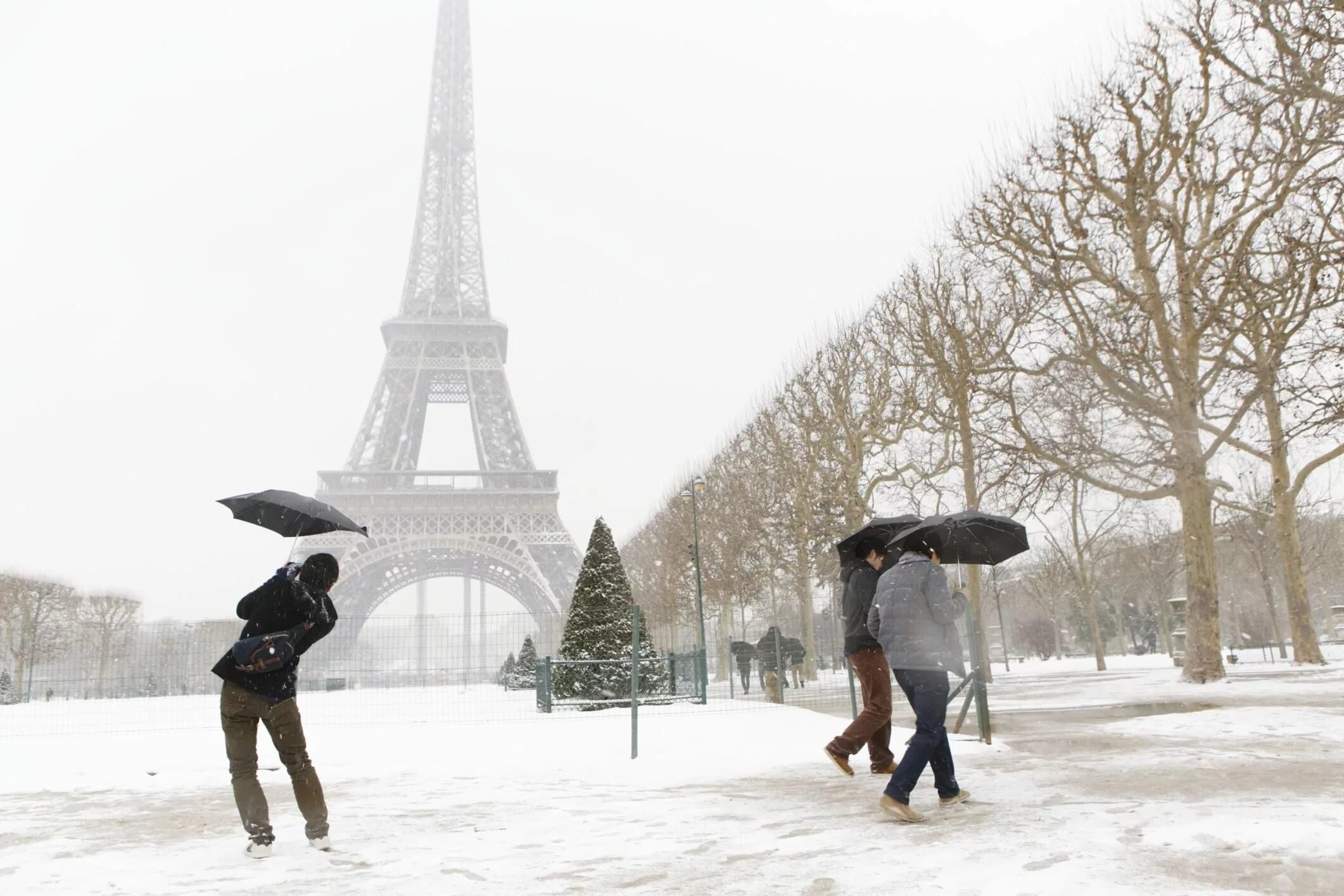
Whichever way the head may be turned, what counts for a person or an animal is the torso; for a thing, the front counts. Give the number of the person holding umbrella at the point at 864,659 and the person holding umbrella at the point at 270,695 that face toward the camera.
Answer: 0

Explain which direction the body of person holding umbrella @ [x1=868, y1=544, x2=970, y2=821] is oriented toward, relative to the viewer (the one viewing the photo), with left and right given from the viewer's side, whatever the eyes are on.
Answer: facing away from the viewer and to the right of the viewer

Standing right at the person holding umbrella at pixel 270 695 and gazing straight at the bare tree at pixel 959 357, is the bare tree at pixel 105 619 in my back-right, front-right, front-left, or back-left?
front-left

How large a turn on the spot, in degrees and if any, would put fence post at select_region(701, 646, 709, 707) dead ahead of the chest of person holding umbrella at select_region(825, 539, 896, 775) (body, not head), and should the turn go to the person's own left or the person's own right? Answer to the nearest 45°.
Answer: approximately 90° to the person's own left

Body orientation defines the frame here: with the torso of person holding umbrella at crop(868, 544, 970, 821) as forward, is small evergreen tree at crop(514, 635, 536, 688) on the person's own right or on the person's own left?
on the person's own left

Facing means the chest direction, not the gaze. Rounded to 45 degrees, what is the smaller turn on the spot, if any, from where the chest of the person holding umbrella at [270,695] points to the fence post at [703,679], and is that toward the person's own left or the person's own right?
0° — they already face it

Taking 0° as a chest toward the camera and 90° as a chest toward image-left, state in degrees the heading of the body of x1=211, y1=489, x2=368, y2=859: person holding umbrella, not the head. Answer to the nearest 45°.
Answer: approximately 225°

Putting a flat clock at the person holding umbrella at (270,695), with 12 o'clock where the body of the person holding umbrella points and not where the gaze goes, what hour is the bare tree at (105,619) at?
The bare tree is roughly at 10 o'clock from the person holding umbrella.
